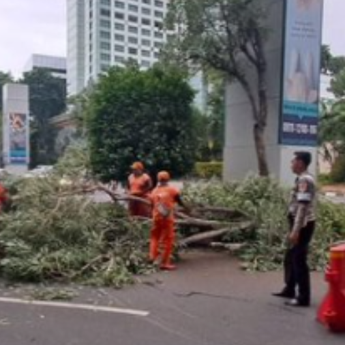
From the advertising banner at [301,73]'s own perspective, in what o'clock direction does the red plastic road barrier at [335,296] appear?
The red plastic road barrier is roughly at 12 o'clock from the advertising banner.

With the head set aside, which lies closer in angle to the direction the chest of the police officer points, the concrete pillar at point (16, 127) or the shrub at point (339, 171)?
the concrete pillar

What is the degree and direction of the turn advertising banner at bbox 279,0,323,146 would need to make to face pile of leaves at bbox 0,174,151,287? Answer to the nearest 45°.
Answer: approximately 45° to its right

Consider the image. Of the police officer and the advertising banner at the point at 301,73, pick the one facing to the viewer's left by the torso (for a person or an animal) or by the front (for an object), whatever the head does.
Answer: the police officer

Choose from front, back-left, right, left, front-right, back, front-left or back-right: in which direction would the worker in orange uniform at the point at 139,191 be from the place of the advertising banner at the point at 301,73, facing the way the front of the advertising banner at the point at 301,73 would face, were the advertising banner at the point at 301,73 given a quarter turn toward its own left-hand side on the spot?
back-right

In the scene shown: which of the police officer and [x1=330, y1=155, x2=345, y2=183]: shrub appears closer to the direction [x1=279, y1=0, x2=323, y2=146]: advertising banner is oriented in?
the police officer

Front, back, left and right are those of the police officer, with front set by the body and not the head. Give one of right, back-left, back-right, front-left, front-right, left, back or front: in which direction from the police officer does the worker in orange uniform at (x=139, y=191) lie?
front-right

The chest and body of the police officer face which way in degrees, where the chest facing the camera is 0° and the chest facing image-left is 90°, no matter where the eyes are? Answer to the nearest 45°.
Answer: approximately 90°

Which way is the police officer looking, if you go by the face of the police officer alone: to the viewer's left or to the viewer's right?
to the viewer's left

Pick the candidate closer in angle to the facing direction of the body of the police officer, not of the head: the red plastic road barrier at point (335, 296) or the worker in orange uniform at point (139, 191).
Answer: the worker in orange uniform

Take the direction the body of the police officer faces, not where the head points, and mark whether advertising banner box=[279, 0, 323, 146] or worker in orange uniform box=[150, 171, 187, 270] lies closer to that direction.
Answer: the worker in orange uniform

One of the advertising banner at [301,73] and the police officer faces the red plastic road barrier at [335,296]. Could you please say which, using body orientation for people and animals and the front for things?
the advertising banner

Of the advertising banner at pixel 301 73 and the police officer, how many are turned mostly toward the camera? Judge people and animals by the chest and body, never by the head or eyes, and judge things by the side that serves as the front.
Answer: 1

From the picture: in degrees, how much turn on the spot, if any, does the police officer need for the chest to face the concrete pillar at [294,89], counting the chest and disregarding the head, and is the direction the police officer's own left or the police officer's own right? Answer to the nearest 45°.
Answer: approximately 90° to the police officer's own right

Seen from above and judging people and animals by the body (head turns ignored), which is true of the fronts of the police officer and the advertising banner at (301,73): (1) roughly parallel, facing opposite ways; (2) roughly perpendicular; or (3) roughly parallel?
roughly perpendicular
